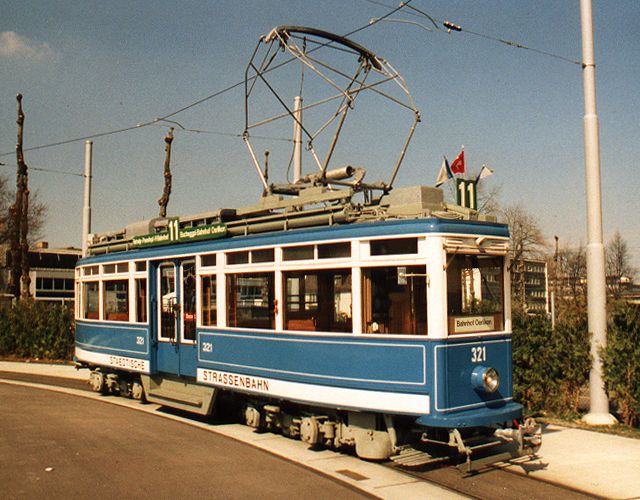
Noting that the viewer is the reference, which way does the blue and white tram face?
facing the viewer and to the right of the viewer

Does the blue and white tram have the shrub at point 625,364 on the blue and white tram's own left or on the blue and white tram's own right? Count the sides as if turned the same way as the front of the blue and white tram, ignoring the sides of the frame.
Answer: on the blue and white tram's own left

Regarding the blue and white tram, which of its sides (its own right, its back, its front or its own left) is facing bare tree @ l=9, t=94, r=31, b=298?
back

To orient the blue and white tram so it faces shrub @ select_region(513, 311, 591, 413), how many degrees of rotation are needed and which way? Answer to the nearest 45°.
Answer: approximately 90° to its left

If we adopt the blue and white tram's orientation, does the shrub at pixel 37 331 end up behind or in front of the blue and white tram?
behind
